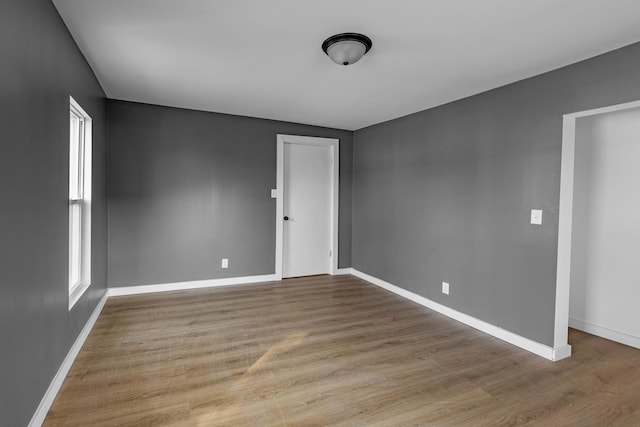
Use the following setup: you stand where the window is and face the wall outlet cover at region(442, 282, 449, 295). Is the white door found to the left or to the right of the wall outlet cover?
left

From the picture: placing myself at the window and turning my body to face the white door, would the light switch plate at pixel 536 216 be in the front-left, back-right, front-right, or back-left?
front-right

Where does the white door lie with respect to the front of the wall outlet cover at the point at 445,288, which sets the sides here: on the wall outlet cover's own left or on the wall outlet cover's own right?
on the wall outlet cover's own right

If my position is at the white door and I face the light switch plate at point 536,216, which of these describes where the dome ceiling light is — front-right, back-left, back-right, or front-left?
front-right

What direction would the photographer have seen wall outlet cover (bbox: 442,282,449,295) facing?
facing the viewer and to the left of the viewer

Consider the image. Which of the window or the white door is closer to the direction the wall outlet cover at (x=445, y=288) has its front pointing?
the window

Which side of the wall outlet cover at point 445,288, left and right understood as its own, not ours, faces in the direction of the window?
front
